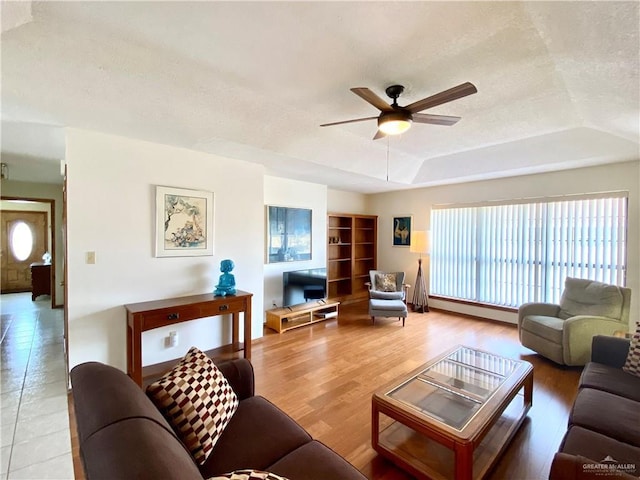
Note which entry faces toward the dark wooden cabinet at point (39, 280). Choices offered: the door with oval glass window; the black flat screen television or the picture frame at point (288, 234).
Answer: the door with oval glass window

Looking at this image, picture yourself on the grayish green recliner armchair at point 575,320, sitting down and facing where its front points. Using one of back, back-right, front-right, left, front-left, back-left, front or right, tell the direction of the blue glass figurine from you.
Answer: front

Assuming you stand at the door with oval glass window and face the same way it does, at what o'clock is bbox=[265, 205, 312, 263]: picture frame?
The picture frame is roughly at 11 o'clock from the door with oval glass window.

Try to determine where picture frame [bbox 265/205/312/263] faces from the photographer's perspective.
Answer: facing the viewer and to the right of the viewer

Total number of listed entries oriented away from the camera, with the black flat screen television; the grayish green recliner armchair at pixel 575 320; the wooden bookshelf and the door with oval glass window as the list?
0

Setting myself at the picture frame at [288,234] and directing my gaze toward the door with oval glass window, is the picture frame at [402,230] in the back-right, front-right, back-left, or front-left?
back-right

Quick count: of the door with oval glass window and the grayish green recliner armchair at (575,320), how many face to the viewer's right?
0

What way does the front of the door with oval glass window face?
toward the camera

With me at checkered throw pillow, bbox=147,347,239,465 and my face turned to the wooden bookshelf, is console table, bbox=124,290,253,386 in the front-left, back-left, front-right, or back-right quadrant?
front-left

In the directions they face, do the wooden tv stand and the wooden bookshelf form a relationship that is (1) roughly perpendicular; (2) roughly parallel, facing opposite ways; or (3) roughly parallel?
roughly parallel

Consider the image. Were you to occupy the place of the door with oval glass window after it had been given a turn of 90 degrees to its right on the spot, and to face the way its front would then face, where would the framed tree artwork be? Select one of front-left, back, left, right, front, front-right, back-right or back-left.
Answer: left

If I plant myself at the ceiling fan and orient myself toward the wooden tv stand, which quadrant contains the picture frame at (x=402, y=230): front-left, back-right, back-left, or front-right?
front-right

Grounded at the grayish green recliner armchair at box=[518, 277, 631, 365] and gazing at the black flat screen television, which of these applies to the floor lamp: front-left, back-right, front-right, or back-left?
front-right
